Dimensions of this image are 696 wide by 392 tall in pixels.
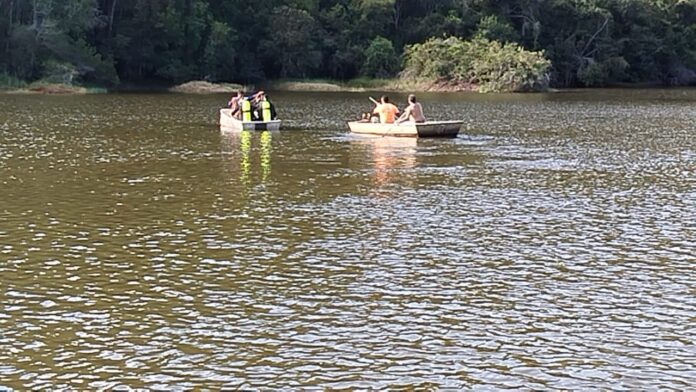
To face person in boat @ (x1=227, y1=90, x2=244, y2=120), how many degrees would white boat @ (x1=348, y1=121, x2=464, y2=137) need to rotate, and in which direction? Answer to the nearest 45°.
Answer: approximately 45° to its right

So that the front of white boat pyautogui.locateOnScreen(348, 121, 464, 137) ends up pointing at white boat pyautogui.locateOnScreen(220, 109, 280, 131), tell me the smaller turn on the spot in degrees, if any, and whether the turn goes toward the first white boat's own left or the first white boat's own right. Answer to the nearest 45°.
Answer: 0° — it already faces it

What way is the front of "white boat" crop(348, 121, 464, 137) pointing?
to the viewer's left
